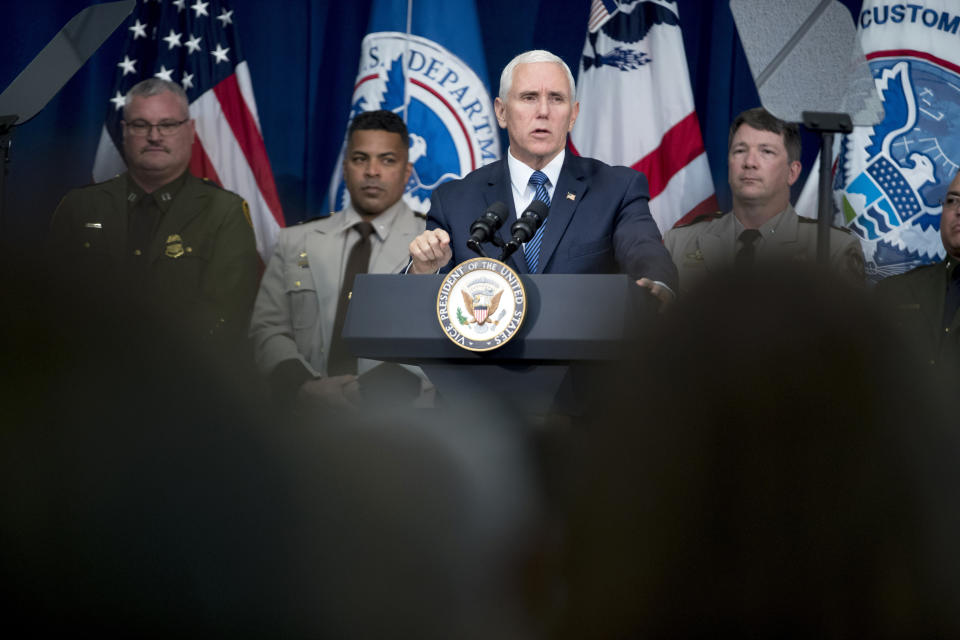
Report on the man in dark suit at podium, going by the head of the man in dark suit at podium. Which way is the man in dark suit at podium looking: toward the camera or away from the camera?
toward the camera

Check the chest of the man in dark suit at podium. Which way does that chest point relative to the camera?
toward the camera

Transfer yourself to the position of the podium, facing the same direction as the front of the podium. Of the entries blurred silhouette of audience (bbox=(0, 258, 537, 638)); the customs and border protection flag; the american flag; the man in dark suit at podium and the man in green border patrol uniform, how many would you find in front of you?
1

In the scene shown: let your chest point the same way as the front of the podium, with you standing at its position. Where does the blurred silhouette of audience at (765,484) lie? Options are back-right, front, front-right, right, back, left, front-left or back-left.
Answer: front

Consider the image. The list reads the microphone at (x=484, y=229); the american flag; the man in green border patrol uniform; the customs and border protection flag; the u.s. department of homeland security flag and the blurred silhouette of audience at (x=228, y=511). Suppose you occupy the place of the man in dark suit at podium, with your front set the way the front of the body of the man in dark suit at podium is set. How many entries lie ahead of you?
2

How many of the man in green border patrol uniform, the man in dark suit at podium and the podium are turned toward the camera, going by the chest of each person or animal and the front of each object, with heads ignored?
3

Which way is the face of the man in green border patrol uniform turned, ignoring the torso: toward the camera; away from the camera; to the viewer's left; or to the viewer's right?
toward the camera

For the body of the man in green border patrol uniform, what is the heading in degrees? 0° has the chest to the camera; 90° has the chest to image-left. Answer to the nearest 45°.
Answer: approximately 0°

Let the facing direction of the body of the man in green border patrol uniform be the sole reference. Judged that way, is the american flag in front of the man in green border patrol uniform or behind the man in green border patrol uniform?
behind

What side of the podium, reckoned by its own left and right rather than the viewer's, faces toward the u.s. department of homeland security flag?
back

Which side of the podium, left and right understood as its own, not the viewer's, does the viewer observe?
front

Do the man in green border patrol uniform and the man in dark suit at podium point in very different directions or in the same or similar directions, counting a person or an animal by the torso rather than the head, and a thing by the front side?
same or similar directions

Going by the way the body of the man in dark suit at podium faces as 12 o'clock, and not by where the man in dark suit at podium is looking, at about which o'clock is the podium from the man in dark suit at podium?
The podium is roughly at 12 o'clock from the man in dark suit at podium.

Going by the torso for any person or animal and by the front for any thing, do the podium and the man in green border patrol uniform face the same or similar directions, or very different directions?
same or similar directions

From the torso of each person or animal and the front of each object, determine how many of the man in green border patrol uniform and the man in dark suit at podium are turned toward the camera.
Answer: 2
